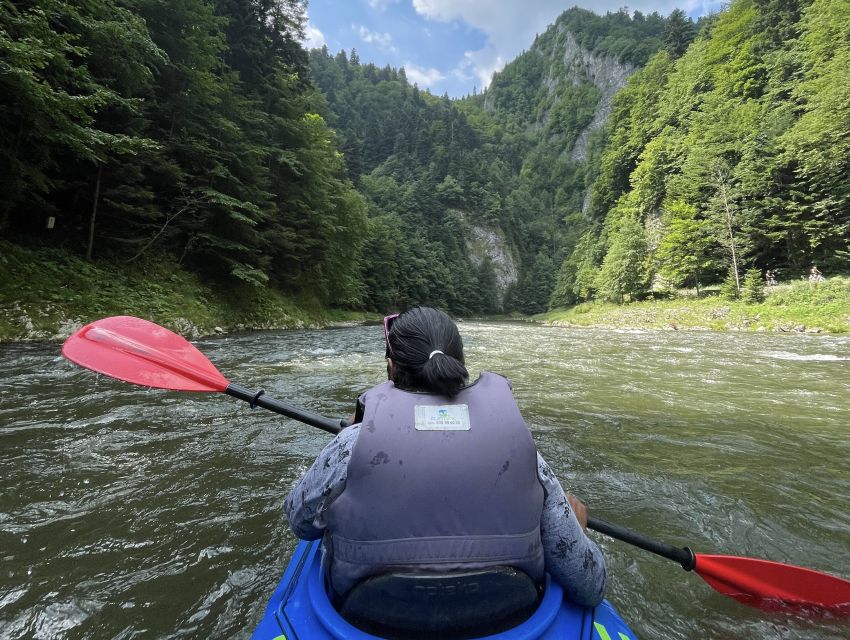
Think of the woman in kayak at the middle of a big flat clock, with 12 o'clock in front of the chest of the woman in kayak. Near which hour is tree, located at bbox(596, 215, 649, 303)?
The tree is roughly at 1 o'clock from the woman in kayak.

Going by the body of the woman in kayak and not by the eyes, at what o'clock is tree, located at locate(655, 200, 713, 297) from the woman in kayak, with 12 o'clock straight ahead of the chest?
The tree is roughly at 1 o'clock from the woman in kayak.

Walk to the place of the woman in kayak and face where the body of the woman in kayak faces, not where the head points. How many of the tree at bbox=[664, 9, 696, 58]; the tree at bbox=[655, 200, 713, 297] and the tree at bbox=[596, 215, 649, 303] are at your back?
0

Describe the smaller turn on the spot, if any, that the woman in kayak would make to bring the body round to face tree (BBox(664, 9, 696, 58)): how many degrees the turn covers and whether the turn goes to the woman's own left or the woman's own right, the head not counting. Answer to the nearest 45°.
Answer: approximately 45° to the woman's own right

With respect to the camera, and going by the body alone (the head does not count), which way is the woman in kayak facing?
away from the camera
